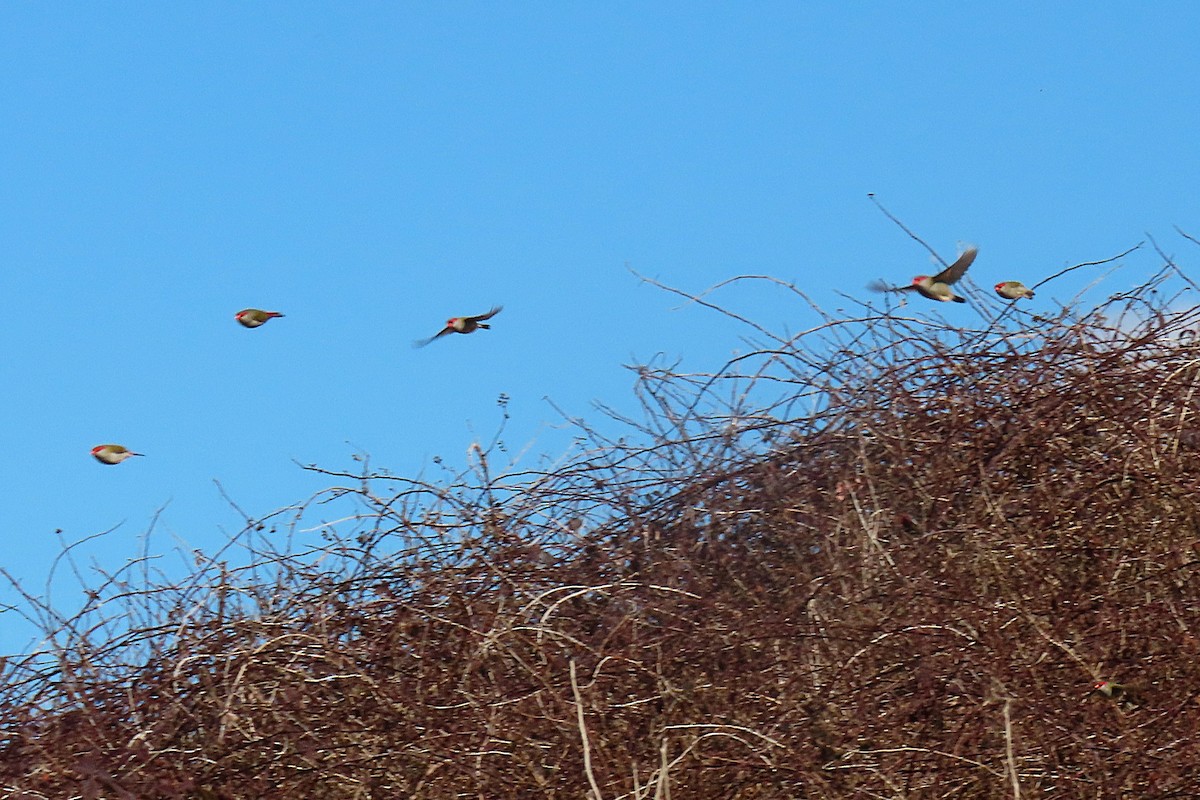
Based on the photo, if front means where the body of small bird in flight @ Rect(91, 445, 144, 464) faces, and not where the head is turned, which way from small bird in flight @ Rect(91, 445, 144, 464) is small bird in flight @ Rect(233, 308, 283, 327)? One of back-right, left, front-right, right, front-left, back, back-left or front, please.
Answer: back

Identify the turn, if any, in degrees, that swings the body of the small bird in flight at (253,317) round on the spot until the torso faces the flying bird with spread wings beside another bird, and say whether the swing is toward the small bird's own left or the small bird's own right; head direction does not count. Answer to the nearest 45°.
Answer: approximately 180°

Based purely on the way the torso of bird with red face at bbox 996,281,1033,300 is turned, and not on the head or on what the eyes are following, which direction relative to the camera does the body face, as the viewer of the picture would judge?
to the viewer's left

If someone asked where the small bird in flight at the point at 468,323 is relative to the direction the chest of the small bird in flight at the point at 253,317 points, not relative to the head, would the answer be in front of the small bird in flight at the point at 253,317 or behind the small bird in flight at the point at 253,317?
behind

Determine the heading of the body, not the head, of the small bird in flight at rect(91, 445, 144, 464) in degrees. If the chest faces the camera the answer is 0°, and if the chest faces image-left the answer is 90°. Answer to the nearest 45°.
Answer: approximately 90°

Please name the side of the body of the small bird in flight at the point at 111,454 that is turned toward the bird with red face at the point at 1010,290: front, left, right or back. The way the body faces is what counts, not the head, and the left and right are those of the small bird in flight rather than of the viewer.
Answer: back

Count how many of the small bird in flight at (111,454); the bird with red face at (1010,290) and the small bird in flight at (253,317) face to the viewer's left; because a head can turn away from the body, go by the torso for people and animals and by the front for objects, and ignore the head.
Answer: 3

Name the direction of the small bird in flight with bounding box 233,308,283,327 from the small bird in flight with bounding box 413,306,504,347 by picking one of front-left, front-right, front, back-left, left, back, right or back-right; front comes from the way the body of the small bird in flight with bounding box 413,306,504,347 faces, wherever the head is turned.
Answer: front-right

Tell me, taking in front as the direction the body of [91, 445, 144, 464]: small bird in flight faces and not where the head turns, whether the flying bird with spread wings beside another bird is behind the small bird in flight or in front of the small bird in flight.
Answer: behind

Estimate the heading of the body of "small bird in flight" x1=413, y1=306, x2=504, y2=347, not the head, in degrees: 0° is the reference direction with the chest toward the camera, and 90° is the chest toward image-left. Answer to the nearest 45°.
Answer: approximately 45°

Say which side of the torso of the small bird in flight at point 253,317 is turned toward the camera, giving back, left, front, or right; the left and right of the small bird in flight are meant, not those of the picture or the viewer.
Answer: left

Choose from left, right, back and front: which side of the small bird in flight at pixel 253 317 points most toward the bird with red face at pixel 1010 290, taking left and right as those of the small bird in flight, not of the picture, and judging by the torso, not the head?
back

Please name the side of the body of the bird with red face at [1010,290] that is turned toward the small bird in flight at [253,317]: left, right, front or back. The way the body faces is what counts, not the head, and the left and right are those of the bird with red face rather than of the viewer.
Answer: front

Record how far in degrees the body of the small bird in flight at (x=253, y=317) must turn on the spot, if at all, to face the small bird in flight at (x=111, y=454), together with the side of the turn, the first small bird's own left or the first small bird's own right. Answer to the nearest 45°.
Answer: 0° — it already faces it
